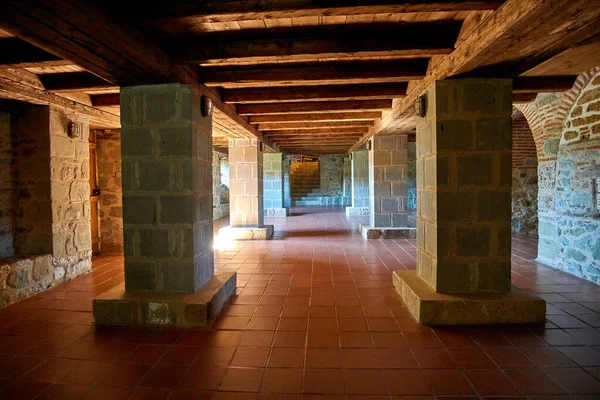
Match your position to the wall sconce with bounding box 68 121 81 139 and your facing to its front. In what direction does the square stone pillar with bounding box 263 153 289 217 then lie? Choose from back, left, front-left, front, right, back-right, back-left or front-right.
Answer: left

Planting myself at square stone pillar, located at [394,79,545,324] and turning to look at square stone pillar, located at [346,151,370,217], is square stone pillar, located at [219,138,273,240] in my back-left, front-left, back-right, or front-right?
front-left

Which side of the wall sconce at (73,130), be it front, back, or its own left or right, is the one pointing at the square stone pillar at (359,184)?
left

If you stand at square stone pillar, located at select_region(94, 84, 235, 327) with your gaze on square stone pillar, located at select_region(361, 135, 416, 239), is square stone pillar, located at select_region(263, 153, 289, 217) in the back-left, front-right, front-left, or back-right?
front-left

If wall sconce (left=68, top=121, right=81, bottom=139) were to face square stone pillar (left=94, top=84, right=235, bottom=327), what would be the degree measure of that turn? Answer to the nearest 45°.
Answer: approximately 45° to its right

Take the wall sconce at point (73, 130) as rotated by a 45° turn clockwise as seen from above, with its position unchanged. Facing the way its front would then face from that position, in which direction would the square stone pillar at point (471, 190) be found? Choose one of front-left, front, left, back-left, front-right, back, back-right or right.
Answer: front-left

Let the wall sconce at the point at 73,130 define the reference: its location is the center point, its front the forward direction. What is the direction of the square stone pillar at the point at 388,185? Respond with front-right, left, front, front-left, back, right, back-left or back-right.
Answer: front-left

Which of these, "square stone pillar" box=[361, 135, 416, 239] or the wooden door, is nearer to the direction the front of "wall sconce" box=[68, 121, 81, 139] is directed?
the square stone pillar

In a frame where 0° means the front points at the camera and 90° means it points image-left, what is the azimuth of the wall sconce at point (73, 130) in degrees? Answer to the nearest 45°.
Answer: approximately 315°

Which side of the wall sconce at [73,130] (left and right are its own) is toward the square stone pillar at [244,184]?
left

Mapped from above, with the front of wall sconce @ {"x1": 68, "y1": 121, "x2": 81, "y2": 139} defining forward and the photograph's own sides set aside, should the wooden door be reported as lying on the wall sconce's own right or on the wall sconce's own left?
on the wall sconce's own left

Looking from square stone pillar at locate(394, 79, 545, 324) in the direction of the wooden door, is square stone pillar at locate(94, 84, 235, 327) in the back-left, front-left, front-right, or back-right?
front-left

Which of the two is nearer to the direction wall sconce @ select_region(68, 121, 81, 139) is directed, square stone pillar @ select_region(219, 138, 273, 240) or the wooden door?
the square stone pillar
